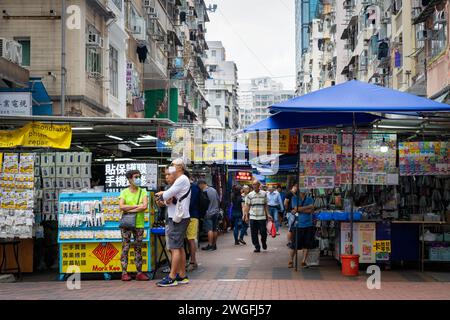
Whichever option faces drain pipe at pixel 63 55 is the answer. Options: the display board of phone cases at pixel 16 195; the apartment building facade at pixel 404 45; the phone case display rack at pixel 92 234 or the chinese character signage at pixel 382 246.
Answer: the apartment building facade

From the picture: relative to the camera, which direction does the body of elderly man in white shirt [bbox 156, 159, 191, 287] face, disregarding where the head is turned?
to the viewer's left

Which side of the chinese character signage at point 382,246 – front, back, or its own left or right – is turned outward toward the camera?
front

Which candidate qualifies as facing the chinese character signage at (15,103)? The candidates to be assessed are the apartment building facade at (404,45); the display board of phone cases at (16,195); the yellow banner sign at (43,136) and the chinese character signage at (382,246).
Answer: the apartment building facade

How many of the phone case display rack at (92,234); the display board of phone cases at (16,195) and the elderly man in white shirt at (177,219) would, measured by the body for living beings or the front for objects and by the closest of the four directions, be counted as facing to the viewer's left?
1

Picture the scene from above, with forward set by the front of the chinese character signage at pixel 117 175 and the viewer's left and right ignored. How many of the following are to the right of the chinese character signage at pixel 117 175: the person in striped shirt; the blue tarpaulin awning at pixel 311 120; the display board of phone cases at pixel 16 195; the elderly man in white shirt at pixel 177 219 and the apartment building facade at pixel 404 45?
1

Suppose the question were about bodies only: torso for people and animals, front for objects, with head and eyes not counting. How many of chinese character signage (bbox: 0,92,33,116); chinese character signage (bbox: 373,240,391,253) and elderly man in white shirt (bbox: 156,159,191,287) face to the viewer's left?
1

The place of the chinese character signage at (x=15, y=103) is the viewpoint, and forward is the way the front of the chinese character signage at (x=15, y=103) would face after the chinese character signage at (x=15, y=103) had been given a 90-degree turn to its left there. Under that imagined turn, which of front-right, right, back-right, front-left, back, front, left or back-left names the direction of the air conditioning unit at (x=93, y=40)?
front-left

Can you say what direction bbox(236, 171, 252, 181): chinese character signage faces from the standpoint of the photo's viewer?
facing the viewer

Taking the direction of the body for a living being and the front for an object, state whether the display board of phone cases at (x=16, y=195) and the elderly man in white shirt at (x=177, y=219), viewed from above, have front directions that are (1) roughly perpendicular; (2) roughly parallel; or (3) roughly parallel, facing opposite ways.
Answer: roughly perpendicular

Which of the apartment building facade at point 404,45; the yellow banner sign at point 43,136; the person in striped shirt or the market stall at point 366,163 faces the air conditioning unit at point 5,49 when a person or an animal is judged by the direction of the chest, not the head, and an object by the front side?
the apartment building facade

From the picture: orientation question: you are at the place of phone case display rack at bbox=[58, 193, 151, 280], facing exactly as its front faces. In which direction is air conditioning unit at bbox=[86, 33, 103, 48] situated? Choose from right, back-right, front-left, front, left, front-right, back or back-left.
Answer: back

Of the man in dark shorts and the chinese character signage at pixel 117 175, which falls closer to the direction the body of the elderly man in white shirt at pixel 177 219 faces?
the chinese character signage

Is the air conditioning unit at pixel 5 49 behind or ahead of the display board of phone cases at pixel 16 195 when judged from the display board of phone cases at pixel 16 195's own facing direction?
behind
